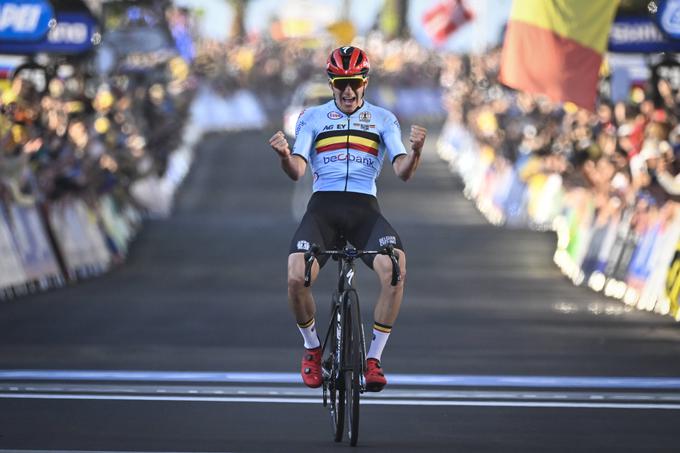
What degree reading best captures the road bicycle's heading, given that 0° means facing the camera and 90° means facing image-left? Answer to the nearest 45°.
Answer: approximately 0°

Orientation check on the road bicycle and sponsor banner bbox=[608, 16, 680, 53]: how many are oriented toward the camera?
2

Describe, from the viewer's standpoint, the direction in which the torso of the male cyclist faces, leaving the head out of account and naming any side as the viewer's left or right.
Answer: facing the viewer

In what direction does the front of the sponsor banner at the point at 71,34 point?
toward the camera

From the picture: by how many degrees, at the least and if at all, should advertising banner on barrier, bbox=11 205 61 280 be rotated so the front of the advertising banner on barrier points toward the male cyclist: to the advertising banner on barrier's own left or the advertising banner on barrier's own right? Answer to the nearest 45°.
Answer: approximately 45° to the advertising banner on barrier's own right

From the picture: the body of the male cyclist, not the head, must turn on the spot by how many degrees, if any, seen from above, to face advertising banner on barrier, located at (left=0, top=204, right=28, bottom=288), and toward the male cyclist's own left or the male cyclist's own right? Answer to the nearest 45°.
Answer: approximately 135° to the male cyclist's own right

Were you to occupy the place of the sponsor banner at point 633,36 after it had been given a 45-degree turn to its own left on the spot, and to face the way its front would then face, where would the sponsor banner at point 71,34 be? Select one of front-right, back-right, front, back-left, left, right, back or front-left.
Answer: back-right

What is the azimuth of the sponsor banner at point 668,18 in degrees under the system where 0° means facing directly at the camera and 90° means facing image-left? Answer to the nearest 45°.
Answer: approximately 0°
